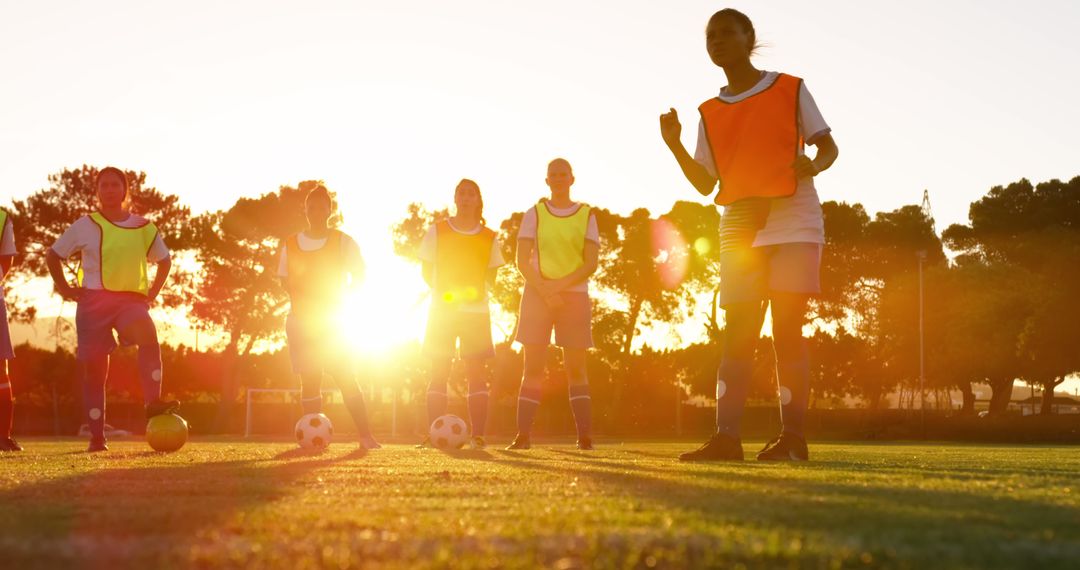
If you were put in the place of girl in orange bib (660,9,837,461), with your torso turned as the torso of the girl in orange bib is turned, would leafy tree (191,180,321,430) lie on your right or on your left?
on your right

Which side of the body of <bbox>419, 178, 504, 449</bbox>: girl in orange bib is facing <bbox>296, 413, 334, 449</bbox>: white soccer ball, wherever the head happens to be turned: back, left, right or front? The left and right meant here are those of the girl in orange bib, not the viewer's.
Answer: right

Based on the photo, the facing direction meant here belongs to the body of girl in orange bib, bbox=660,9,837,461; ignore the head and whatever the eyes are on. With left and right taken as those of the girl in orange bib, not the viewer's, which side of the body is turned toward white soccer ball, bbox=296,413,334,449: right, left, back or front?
right

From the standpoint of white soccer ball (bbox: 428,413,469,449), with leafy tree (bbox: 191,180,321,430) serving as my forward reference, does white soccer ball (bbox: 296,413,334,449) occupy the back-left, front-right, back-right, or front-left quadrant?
front-left

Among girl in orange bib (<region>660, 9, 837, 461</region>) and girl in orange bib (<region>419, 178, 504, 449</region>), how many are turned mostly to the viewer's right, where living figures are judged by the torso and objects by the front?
0

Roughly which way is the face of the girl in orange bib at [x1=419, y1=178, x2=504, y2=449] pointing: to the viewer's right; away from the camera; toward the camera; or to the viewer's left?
toward the camera

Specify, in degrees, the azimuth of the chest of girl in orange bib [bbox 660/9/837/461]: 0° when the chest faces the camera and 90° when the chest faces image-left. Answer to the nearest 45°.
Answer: approximately 45°

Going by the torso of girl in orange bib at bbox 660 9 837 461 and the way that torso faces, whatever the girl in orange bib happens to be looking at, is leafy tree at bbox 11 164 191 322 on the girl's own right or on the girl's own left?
on the girl's own right

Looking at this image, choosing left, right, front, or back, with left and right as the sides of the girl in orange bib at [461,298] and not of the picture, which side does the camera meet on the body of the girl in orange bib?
front
